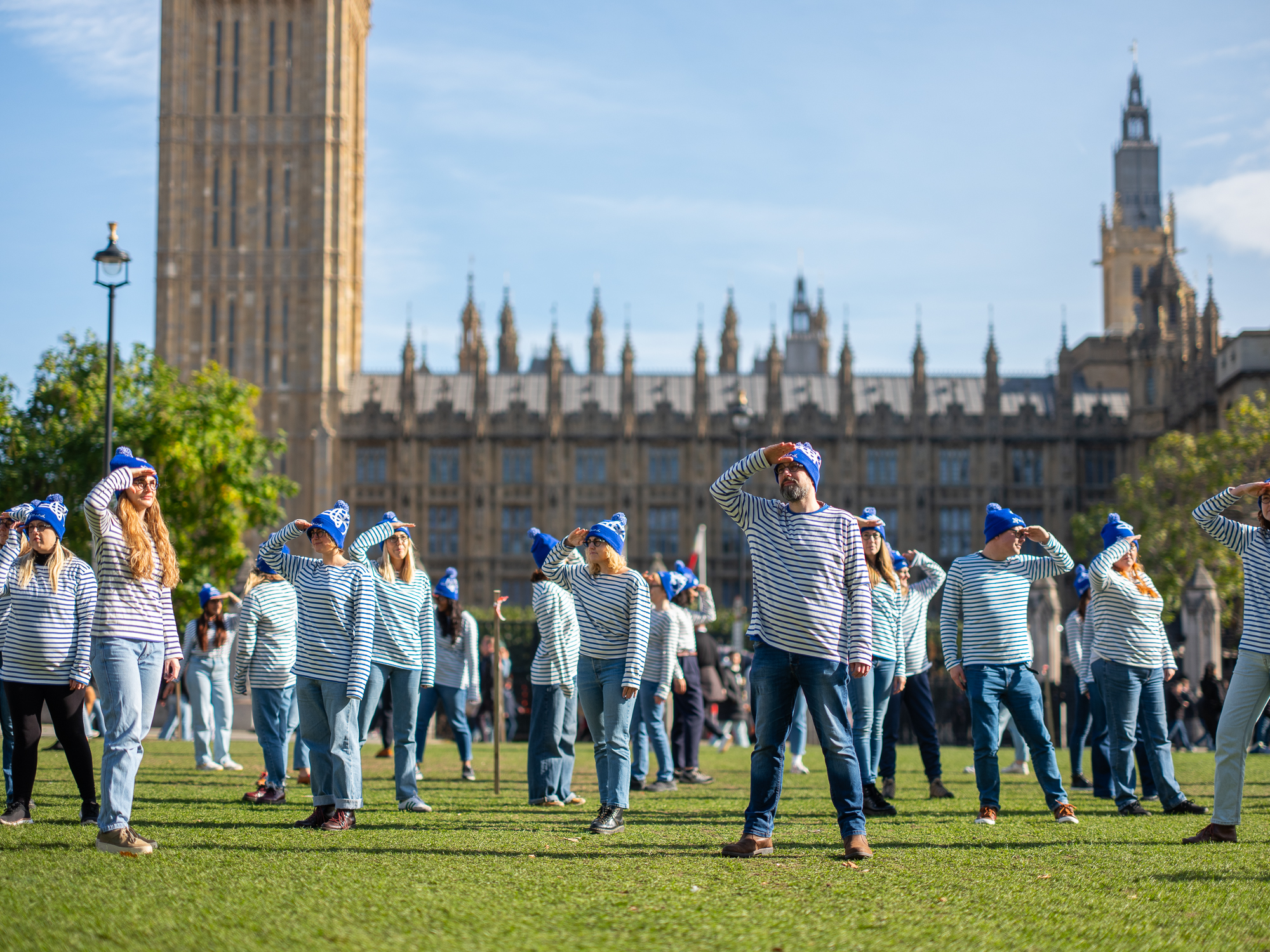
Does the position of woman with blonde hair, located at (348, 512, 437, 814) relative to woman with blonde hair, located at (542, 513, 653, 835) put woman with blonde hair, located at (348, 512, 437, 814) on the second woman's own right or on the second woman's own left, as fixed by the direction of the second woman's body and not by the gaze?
on the second woman's own right

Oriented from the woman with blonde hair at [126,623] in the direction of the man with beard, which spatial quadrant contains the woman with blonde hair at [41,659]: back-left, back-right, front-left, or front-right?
back-left

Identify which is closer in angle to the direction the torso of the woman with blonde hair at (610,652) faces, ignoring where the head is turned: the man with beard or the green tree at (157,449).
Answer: the man with beard

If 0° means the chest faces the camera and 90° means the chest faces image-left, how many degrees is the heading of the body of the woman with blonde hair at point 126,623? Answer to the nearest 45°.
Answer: approximately 315°

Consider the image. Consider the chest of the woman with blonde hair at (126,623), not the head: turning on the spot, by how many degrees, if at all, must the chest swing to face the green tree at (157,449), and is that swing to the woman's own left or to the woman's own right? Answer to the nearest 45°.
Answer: approximately 135° to the woman's own left

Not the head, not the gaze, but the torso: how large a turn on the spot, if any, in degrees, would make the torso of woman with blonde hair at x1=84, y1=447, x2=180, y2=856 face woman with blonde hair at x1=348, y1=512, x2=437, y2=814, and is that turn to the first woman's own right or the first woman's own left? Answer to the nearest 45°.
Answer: approximately 90° to the first woman's own left

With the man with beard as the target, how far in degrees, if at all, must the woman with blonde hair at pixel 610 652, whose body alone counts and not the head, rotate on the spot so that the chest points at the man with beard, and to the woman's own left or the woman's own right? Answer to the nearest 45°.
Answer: approximately 90° to the woman's own left

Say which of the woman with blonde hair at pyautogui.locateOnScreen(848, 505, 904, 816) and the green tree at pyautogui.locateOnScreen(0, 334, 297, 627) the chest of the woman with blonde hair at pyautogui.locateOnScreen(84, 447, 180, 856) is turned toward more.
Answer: the woman with blonde hair

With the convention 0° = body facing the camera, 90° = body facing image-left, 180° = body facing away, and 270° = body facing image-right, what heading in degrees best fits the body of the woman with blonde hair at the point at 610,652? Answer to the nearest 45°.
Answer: approximately 45°

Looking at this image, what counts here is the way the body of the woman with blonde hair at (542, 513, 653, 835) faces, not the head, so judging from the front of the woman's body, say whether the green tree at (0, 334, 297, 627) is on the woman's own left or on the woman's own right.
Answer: on the woman's own right

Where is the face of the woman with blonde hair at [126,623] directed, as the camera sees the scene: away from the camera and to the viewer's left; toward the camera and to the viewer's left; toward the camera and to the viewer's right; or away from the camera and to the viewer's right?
toward the camera and to the viewer's right
